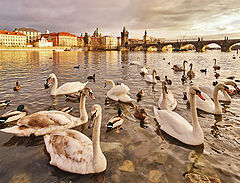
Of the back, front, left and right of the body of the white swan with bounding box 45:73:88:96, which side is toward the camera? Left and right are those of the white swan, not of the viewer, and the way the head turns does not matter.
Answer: left

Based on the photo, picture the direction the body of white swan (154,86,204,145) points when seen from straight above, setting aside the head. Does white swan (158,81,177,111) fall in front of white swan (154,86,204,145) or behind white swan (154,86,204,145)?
behind

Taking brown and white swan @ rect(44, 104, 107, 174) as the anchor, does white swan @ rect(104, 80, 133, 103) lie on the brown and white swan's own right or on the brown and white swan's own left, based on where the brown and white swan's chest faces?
on the brown and white swan's own left
